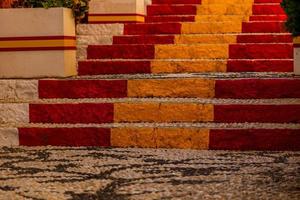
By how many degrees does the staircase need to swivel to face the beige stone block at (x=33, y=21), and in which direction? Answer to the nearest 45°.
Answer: approximately 135° to its right

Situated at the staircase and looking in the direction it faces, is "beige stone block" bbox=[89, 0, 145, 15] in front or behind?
behind

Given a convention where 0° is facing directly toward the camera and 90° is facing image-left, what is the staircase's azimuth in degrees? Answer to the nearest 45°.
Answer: approximately 0°
